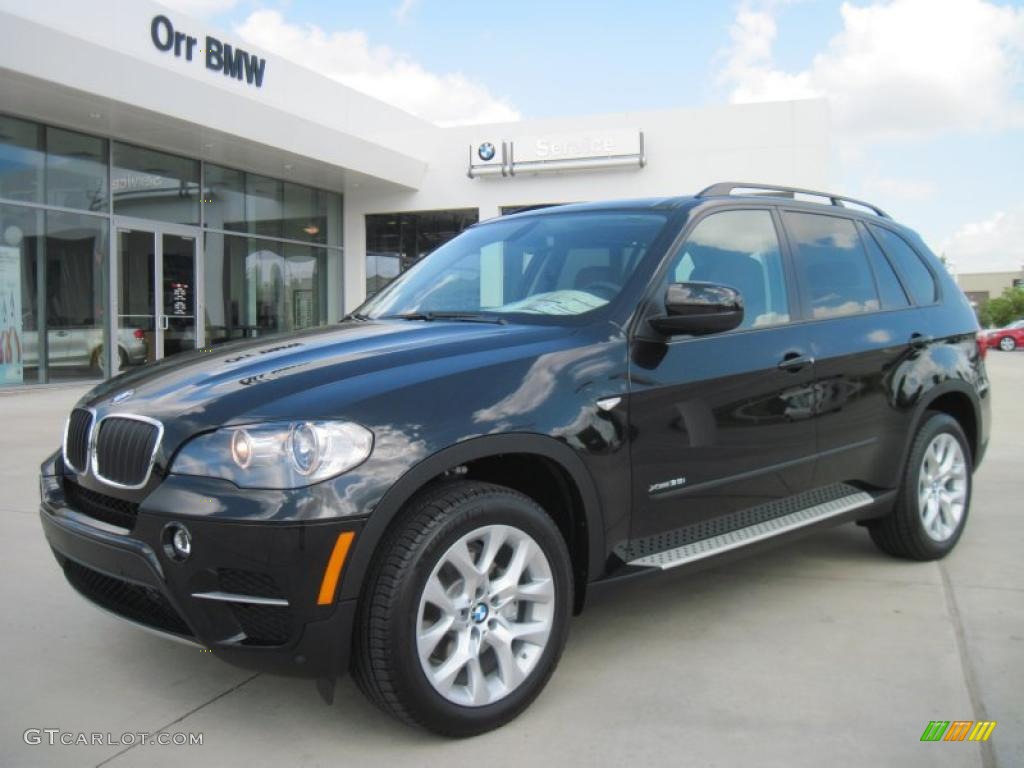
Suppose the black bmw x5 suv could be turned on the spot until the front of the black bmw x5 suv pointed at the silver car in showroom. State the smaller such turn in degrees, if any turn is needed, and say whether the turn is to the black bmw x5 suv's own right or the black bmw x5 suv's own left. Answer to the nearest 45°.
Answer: approximately 90° to the black bmw x5 suv's own right

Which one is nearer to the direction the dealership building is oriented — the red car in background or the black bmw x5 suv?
the black bmw x5 suv

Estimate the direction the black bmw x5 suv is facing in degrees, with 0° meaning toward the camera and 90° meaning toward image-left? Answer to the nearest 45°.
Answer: approximately 45°

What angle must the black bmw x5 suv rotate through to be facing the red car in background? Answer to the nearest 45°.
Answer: approximately 180°

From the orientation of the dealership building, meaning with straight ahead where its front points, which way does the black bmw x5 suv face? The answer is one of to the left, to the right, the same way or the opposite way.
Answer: to the right

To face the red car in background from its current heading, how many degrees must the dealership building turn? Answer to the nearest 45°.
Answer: approximately 90° to its left

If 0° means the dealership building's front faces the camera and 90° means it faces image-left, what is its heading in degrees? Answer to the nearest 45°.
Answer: approximately 315°

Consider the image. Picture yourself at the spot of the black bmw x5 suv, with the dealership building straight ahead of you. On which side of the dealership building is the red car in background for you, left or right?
right
